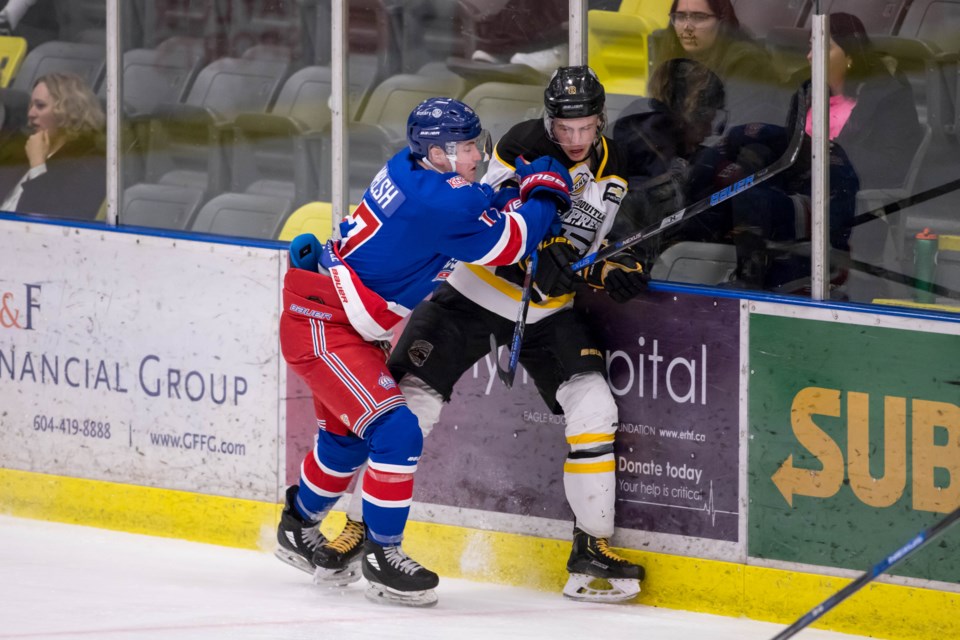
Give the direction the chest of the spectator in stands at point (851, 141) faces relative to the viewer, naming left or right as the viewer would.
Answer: facing the viewer and to the left of the viewer

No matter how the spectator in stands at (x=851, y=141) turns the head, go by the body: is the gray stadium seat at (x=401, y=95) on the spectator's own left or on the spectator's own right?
on the spectator's own right

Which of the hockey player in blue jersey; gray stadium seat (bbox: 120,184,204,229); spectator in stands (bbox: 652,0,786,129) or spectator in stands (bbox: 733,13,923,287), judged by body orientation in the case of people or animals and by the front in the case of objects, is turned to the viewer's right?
the hockey player in blue jersey

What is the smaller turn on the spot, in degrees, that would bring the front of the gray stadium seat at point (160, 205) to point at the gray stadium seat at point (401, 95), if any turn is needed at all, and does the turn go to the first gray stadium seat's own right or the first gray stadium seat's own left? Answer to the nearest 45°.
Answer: approximately 90° to the first gray stadium seat's own left

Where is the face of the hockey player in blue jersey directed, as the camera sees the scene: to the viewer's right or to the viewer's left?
to the viewer's right

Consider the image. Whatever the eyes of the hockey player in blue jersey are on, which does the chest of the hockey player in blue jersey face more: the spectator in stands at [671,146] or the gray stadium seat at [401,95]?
the spectator in stands

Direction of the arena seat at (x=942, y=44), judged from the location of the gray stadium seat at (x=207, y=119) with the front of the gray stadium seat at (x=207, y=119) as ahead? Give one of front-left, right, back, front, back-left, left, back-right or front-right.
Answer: left

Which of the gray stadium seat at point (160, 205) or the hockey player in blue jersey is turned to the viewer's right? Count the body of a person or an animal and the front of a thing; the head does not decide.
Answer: the hockey player in blue jersey

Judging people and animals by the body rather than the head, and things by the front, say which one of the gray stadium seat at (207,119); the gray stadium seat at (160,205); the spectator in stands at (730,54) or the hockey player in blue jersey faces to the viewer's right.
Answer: the hockey player in blue jersey

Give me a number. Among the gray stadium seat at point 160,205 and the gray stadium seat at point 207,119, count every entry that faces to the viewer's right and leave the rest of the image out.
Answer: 0

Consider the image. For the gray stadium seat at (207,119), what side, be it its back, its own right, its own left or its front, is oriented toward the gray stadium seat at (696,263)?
left

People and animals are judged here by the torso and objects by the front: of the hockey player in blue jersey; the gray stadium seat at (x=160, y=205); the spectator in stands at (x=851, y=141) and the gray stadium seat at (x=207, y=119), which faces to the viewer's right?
the hockey player in blue jersey
